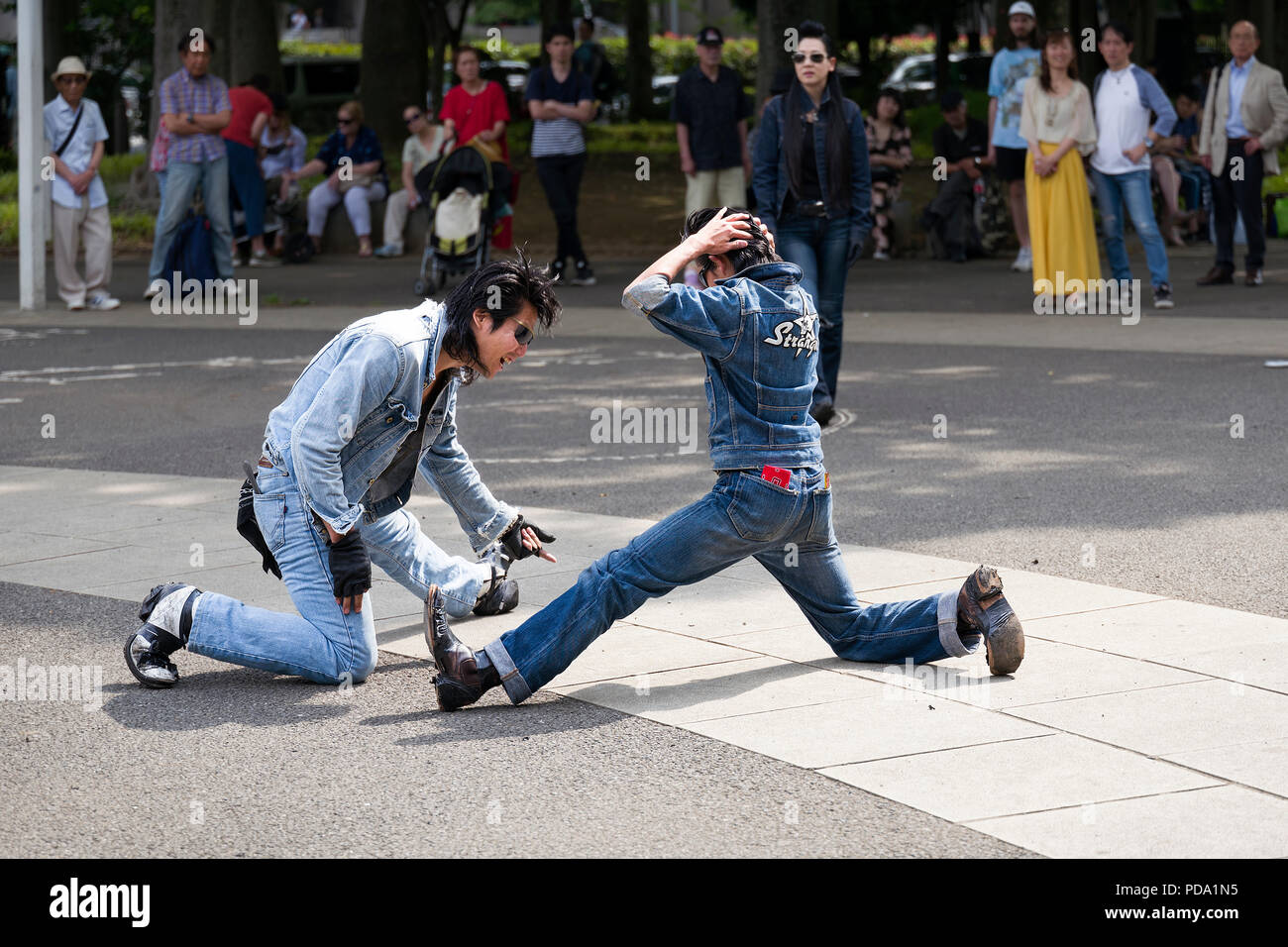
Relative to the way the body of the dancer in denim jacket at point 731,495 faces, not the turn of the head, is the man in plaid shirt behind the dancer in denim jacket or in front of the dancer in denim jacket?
in front

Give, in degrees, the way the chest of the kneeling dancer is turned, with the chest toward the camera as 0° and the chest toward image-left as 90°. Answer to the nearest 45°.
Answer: approximately 270°

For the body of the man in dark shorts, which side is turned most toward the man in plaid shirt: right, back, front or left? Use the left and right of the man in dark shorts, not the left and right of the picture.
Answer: right

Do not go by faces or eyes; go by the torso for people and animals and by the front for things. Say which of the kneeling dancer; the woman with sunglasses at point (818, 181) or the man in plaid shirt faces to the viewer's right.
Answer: the kneeling dancer

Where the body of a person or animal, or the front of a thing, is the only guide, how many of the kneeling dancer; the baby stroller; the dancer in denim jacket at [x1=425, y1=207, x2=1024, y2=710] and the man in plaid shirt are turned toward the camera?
2

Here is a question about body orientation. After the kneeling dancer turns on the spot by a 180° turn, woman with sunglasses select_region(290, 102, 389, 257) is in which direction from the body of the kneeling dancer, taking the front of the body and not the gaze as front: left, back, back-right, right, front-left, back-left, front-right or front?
right

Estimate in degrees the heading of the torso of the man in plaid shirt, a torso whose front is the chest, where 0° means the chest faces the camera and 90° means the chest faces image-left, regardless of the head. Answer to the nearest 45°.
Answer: approximately 0°
